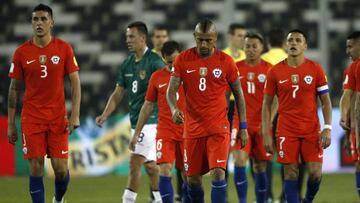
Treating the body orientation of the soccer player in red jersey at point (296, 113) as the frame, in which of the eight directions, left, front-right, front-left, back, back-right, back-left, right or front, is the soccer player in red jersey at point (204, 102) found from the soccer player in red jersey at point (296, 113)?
front-right

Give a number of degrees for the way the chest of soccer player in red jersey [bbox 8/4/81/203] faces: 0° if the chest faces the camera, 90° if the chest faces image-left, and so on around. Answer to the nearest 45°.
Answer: approximately 0°

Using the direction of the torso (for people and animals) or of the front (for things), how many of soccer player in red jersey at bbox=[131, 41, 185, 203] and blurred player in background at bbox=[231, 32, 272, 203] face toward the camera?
2

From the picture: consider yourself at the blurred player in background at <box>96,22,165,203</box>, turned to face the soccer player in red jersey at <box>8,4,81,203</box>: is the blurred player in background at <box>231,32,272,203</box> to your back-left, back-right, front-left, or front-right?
back-left

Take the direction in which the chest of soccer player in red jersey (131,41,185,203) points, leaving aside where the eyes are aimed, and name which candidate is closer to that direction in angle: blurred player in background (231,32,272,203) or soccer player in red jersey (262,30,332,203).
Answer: the soccer player in red jersey
